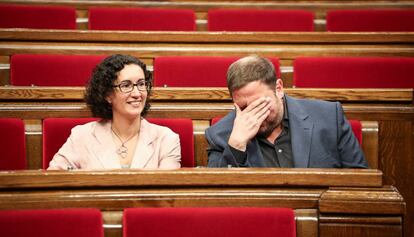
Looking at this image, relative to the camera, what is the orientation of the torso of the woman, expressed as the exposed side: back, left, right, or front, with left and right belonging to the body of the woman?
front

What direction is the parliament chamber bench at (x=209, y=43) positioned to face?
toward the camera

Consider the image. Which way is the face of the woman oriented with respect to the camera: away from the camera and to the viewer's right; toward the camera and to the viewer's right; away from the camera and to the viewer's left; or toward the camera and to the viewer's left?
toward the camera and to the viewer's right

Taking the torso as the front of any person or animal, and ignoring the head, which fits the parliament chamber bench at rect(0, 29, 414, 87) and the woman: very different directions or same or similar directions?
same or similar directions
